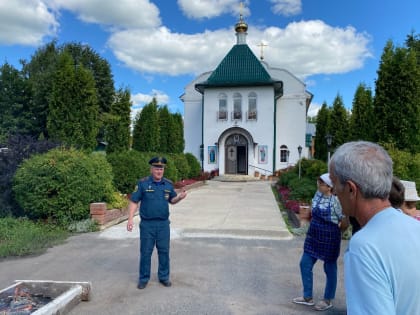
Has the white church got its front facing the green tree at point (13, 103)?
no

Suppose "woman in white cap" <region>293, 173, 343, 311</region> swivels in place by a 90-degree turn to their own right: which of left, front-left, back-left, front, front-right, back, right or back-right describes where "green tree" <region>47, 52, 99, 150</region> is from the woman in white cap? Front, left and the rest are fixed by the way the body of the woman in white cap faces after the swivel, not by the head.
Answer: front

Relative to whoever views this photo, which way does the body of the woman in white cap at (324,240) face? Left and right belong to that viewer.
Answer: facing the viewer and to the left of the viewer

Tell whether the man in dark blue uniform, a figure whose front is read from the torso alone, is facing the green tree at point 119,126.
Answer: no

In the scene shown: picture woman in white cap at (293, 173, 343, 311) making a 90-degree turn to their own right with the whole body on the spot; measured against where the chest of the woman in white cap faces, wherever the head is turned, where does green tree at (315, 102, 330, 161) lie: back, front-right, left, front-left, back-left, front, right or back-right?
front-right

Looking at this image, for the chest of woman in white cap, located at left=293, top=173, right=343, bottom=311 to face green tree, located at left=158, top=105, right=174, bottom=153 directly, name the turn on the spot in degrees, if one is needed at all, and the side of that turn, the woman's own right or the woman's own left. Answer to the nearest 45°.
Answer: approximately 90° to the woman's own right

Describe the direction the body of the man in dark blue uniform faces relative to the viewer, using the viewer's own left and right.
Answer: facing the viewer

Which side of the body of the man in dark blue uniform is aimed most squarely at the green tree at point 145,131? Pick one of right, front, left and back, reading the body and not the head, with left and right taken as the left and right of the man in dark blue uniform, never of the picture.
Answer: back

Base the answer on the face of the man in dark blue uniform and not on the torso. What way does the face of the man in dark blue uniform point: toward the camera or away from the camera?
toward the camera

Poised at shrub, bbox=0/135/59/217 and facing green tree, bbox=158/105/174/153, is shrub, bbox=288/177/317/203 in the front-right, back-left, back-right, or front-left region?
front-right

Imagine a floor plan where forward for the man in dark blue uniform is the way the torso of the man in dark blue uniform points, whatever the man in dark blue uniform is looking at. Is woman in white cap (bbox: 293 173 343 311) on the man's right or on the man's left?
on the man's left

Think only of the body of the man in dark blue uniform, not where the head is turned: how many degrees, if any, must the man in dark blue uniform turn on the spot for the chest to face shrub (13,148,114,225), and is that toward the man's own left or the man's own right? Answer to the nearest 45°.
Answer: approximately 135° to the man's own right

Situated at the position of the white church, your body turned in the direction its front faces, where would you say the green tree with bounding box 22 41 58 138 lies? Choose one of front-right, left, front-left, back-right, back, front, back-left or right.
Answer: right

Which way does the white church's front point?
toward the camera

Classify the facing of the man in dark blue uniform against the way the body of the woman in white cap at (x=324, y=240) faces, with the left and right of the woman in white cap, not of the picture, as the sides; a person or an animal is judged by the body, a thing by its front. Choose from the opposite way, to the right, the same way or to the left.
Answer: to the left

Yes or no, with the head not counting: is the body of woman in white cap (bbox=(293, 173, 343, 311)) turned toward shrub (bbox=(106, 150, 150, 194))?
no

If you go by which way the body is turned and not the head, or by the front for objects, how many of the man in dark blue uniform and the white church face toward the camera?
2
